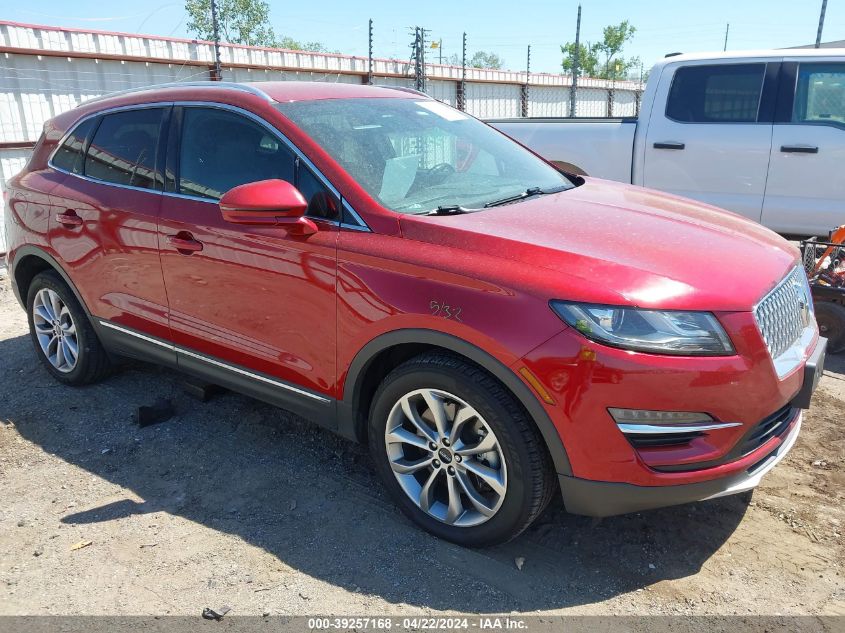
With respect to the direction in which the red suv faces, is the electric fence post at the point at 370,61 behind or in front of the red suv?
behind

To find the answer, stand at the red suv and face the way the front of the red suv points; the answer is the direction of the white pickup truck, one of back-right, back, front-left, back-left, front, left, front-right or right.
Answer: left

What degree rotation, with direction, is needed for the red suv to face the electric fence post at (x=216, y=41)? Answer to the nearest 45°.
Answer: approximately 135° to its left

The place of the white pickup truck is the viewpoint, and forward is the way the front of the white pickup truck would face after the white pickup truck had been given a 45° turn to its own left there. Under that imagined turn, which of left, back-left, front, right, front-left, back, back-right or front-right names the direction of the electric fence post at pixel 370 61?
left

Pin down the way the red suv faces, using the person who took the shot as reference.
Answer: facing the viewer and to the right of the viewer

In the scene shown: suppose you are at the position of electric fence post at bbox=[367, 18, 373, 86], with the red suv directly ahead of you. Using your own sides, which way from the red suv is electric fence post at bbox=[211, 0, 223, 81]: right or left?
right

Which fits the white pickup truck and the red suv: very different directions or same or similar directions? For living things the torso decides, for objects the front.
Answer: same or similar directions

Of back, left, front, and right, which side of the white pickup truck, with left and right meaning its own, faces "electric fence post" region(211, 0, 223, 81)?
back

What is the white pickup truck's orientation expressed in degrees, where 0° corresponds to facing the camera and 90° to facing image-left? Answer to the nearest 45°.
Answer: approximately 270°

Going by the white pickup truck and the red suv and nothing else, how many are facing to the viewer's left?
0
